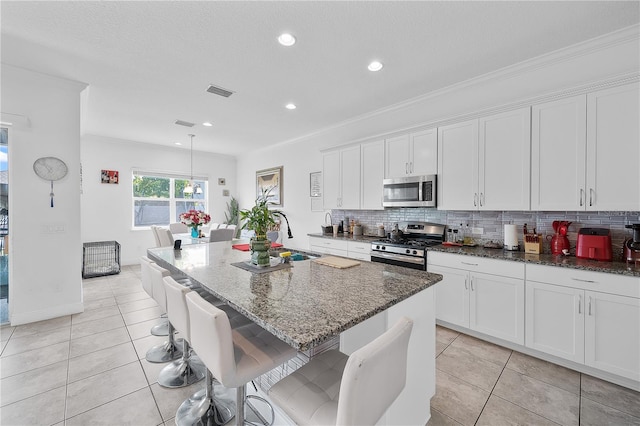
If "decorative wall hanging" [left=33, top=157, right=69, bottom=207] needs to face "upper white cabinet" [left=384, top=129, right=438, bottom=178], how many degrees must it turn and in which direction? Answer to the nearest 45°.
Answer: approximately 45° to its left

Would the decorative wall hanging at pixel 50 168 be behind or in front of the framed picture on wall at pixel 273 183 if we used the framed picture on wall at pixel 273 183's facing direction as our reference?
in front

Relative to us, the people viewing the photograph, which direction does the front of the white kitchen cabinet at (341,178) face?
facing the viewer and to the left of the viewer

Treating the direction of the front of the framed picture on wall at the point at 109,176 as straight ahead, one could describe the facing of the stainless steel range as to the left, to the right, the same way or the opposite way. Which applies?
to the right

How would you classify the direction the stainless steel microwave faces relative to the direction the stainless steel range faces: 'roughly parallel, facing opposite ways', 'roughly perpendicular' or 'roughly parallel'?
roughly parallel

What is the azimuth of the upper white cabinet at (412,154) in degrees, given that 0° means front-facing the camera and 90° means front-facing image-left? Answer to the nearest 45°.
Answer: approximately 45°

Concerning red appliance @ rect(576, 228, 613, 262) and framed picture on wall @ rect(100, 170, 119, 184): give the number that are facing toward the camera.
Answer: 2

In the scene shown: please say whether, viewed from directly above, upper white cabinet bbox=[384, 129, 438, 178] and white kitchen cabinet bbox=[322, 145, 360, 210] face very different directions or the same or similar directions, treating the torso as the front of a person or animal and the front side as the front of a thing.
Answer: same or similar directions

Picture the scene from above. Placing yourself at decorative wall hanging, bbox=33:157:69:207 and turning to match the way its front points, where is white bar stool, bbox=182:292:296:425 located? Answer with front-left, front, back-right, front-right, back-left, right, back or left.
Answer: front

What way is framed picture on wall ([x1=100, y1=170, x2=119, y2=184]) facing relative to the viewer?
toward the camera

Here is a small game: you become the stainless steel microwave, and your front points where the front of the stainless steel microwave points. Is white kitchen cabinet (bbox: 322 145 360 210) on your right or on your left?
on your right

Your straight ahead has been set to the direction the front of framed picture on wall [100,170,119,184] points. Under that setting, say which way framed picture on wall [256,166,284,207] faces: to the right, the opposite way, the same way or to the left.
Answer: to the right

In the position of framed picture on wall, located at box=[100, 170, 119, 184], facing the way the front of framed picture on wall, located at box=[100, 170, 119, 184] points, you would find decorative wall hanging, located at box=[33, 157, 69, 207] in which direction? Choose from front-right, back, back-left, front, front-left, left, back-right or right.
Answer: front
